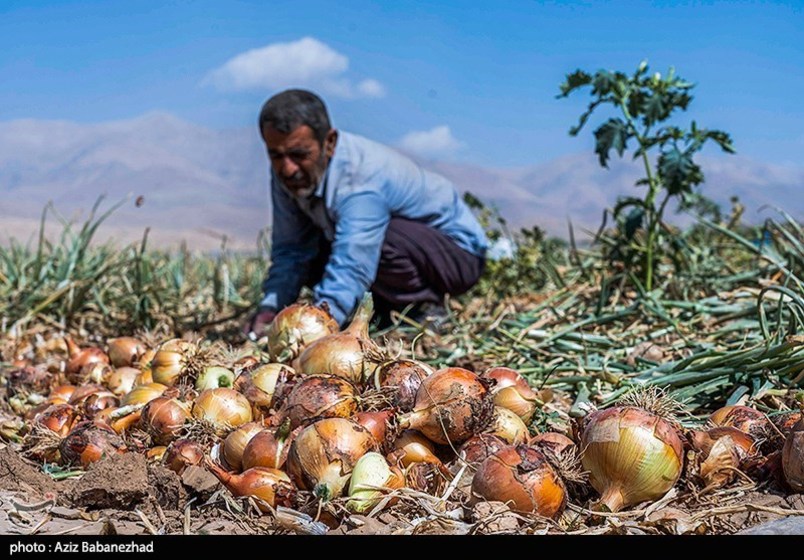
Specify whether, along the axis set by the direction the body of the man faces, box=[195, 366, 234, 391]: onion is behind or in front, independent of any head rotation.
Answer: in front

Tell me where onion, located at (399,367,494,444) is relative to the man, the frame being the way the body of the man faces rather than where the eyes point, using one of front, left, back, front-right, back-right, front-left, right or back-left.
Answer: front-left

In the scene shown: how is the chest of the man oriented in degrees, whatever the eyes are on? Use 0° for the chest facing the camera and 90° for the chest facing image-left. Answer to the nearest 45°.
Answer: approximately 45°

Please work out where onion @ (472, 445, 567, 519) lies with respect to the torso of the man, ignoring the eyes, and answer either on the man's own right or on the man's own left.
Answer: on the man's own left

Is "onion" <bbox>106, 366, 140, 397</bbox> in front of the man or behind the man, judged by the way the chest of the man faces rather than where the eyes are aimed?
in front

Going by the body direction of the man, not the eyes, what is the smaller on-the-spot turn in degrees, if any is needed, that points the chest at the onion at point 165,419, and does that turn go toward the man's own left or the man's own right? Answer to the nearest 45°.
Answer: approximately 45° to the man's own left

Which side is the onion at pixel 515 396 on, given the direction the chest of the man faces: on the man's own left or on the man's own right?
on the man's own left

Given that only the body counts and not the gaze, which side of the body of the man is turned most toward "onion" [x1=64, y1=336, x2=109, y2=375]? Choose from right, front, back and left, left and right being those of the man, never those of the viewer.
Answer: front

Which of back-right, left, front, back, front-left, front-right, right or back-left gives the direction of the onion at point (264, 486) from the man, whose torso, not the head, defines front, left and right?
front-left

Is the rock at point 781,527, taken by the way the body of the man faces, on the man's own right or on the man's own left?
on the man's own left
